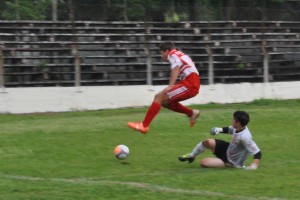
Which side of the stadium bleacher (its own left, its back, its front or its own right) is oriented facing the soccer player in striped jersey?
front

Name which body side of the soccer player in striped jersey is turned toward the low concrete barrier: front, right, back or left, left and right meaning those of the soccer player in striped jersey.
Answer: right

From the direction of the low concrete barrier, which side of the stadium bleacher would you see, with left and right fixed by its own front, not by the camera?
front

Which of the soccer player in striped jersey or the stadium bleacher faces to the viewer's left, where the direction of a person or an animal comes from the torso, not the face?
the soccer player in striped jersey

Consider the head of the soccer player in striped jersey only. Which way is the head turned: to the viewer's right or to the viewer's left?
to the viewer's left

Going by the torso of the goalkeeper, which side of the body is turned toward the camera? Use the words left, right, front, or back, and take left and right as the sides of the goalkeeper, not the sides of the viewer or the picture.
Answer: left

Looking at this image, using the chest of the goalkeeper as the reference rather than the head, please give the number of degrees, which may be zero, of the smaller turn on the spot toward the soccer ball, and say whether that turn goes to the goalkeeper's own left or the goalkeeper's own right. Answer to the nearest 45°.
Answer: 0° — they already face it

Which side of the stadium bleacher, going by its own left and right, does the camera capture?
front

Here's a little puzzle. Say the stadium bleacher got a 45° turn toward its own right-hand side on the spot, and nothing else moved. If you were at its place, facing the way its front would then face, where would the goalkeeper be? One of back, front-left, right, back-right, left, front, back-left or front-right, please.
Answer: front-left

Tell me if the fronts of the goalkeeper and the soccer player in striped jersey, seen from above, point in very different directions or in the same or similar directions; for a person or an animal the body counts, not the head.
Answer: same or similar directions

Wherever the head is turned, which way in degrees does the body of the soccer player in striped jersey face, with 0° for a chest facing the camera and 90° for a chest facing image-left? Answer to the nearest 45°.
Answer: approximately 90°

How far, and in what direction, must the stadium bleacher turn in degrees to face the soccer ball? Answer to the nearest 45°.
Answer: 0° — it already faces it

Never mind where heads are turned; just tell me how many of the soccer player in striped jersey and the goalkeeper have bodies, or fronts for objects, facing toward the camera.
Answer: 0

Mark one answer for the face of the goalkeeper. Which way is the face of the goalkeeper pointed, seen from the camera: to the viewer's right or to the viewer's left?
to the viewer's left

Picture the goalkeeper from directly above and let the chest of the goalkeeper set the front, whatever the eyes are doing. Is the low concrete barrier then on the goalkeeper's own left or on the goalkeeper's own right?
on the goalkeeper's own right
